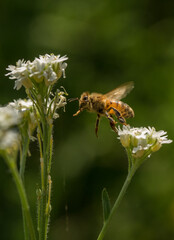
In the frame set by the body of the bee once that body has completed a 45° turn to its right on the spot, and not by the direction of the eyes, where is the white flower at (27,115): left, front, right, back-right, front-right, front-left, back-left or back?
left

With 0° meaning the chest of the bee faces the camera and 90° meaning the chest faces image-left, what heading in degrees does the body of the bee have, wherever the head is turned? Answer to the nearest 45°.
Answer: approximately 90°

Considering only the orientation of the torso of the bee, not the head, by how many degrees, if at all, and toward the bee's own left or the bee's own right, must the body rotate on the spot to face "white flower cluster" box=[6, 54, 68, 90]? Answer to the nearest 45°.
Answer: approximately 45° to the bee's own left
